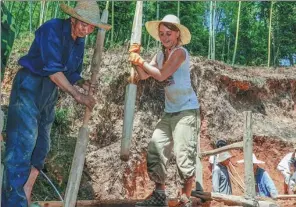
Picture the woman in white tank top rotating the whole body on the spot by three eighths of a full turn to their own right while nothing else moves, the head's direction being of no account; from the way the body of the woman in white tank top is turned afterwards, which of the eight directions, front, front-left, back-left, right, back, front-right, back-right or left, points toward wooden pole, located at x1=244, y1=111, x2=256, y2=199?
right

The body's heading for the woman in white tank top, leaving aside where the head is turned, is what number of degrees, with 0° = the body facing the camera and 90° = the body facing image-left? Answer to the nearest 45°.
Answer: approximately 45°
